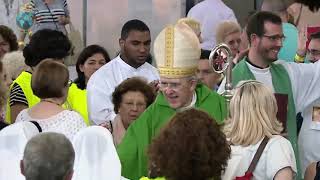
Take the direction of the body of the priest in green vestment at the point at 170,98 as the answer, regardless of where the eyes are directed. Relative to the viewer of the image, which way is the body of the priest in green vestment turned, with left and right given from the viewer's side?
facing the viewer and to the left of the viewer

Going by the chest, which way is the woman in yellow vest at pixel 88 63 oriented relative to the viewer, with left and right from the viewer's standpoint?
facing the viewer and to the right of the viewer

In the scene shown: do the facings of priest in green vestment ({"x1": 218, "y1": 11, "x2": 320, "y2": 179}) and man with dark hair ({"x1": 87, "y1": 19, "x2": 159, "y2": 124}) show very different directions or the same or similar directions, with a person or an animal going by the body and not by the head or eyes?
same or similar directions

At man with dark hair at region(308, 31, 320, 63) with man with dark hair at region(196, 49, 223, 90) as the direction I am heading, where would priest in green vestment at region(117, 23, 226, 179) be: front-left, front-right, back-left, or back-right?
front-left

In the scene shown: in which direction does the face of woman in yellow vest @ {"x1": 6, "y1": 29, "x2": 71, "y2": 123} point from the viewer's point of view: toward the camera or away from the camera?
away from the camera

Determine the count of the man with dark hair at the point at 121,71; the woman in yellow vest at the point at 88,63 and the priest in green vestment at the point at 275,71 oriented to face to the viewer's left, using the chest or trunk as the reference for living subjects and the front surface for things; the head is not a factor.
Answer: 0
